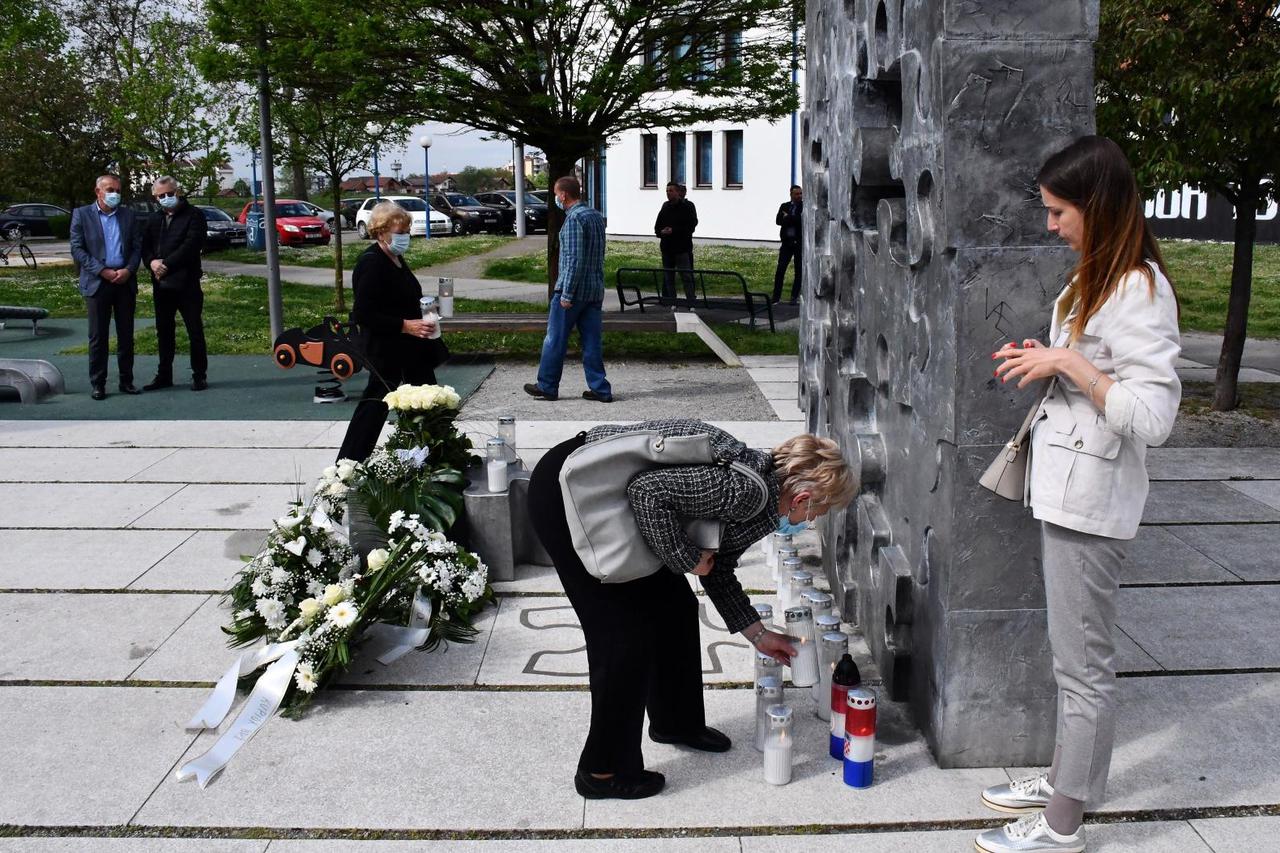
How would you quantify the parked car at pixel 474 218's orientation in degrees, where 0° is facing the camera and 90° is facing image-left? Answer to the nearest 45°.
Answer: approximately 315°

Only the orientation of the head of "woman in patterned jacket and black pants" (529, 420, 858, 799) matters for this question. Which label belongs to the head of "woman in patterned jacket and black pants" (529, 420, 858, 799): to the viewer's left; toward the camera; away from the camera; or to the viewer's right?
to the viewer's right

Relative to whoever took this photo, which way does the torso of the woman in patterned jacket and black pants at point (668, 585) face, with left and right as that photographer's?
facing to the right of the viewer

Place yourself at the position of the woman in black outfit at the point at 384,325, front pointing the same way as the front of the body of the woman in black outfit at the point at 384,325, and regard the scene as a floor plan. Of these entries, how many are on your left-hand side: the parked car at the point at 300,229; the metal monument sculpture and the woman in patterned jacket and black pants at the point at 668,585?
1

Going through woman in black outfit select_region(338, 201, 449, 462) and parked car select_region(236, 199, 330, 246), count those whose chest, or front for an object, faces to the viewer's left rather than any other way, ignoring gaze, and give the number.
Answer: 0

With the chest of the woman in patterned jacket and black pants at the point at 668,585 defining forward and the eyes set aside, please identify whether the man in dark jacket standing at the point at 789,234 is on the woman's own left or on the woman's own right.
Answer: on the woman's own left

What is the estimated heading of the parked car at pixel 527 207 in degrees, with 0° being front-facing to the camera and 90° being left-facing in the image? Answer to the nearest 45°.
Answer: approximately 315°

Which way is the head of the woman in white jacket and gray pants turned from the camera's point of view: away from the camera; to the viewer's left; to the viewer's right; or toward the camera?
to the viewer's left

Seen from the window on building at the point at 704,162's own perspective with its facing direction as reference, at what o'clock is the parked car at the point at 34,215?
The parked car is roughly at 3 o'clock from the window on building.

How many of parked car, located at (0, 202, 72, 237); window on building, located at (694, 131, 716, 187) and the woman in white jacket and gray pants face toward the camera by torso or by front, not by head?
1

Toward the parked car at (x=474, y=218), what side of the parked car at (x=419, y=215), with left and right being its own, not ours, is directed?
left
